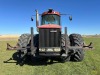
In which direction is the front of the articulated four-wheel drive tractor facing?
toward the camera
